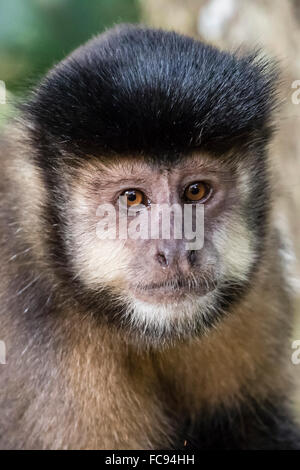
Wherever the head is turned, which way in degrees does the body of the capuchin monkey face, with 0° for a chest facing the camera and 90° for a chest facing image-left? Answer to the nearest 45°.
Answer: approximately 315°
